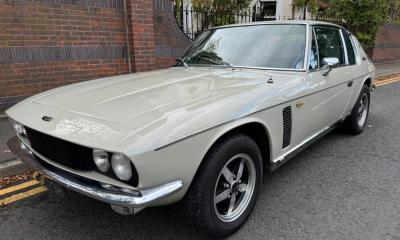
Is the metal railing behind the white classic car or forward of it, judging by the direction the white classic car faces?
behind

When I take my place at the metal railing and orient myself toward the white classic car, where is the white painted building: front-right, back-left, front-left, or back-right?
back-left

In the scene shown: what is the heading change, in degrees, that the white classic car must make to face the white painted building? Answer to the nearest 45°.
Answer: approximately 135° to its right

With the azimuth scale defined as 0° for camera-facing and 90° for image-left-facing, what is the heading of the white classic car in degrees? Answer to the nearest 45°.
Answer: approximately 45°
